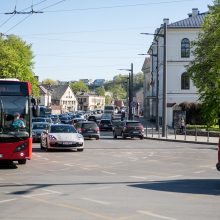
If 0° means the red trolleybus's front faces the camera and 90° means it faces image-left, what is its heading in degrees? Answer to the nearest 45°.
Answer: approximately 0°

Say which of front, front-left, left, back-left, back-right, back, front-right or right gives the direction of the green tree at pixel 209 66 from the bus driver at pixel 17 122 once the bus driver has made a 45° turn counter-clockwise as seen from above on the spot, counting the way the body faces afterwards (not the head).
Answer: left

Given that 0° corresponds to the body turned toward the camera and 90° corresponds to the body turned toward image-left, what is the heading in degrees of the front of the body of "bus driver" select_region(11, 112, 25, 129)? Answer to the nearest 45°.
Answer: approximately 0°

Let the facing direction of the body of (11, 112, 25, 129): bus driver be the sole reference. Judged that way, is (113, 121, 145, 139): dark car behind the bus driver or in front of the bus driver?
behind

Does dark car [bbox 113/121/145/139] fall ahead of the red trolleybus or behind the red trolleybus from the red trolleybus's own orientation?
behind

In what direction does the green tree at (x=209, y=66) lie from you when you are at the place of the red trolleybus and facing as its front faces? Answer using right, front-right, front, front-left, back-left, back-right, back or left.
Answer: back-left
